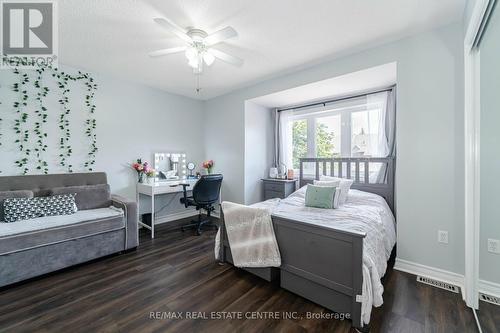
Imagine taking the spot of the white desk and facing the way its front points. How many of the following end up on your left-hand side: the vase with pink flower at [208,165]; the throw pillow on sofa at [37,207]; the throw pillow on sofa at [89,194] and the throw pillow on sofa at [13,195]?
1

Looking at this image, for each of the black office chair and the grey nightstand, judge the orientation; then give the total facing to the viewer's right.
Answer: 0

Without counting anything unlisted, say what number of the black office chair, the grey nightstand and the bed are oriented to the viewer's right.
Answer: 0

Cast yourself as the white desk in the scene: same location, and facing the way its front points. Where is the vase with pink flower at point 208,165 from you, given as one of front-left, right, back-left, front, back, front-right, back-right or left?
left

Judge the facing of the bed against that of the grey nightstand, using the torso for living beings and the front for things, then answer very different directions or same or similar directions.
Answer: same or similar directions

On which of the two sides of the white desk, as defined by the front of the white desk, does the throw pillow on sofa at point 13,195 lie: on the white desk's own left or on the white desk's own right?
on the white desk's own right

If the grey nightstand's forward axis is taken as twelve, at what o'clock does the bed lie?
The bed is roughly at 10 o'clock from the grey nightstand.

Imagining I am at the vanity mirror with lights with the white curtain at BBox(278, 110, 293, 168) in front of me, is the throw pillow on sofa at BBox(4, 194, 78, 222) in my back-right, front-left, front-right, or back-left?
back-right

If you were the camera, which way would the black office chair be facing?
facing away from the viewer and to the left of the viewer

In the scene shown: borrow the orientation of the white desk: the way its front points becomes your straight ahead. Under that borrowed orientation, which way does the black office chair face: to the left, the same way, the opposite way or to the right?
the opposite way

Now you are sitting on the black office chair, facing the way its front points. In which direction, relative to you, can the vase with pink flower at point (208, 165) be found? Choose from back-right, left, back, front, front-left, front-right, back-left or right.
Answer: front-right

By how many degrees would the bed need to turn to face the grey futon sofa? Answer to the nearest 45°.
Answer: approximately 45° to its right

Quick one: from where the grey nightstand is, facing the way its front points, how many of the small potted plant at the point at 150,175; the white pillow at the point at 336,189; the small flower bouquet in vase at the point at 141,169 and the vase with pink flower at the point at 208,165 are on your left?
1

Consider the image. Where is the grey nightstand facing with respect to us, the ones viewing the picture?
facing the viewer and to the left of the viewer

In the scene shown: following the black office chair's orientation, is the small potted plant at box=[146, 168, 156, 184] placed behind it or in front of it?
in front
